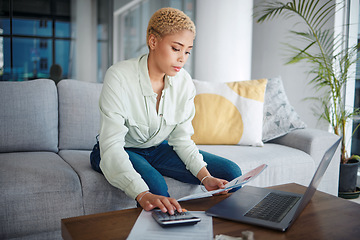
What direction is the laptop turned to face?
to the viewer's left

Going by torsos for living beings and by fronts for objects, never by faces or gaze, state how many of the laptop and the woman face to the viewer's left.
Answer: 1

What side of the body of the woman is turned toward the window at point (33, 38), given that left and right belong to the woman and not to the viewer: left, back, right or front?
back

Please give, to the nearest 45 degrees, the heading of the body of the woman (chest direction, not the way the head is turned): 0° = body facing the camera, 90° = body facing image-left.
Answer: approximately 315°

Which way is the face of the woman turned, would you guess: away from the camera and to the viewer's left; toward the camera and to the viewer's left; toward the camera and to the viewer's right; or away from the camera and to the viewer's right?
toward the camera and to the viewer's right

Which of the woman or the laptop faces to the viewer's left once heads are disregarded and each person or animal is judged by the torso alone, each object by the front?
the laptop

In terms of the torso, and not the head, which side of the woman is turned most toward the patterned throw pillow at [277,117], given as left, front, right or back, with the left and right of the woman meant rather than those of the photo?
left
